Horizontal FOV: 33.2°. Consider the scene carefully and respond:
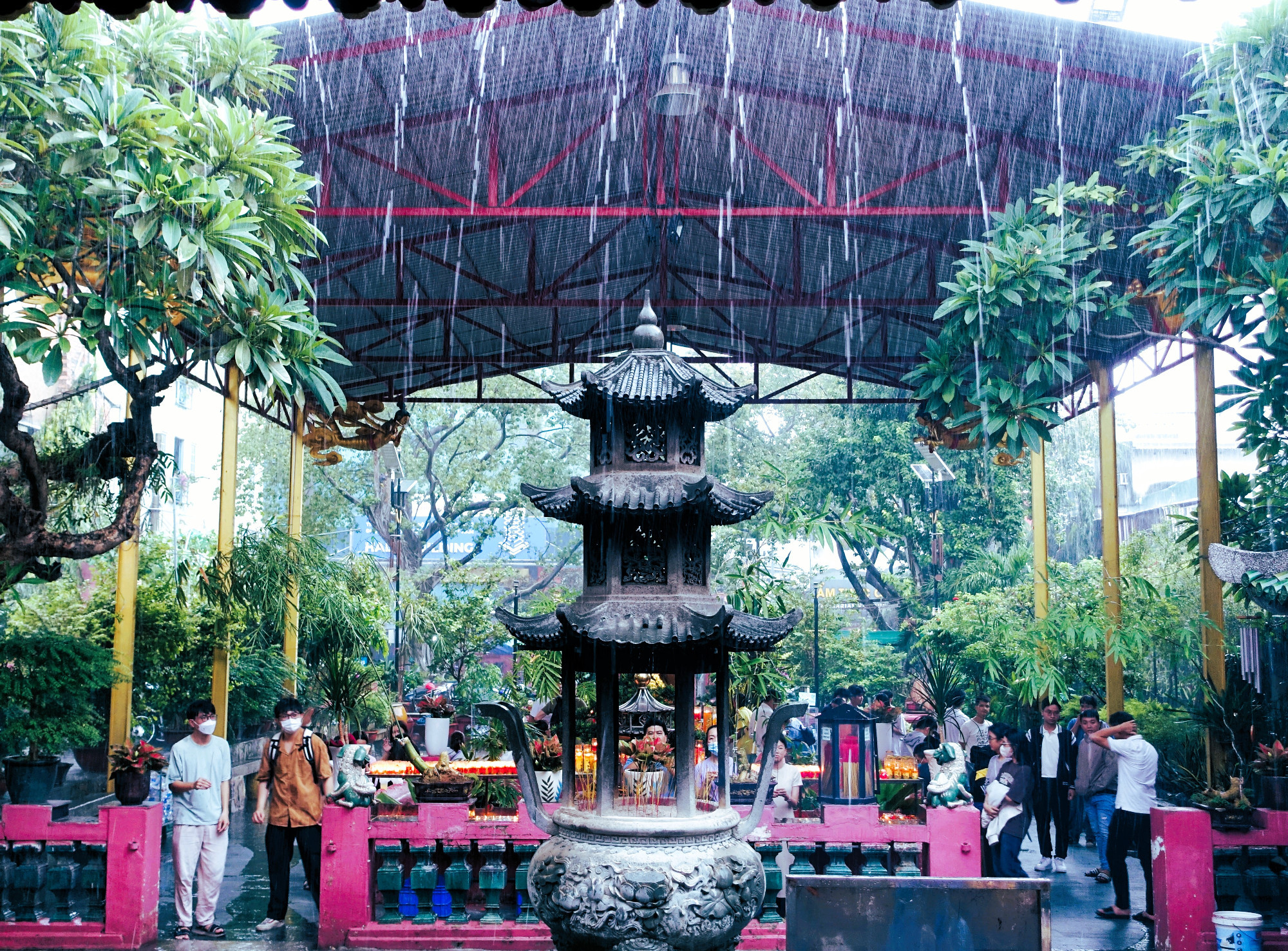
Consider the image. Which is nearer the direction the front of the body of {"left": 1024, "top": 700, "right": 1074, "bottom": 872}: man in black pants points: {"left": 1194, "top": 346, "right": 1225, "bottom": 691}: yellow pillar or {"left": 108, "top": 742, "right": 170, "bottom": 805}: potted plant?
the potted plant

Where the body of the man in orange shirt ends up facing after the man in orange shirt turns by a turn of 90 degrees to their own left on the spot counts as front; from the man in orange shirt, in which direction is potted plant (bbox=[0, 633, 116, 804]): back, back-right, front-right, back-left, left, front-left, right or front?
back-left

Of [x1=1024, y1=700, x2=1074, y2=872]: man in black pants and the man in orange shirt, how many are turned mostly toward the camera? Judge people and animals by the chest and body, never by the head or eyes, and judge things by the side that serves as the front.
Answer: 2

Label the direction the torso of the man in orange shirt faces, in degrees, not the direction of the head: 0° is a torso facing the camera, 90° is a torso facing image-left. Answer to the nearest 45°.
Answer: approximately 0°

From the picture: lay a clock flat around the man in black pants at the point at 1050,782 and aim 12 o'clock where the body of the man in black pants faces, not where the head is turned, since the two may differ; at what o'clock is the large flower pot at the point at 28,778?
The large flower pot is roughly at 2 o'clock from the man in black pants.

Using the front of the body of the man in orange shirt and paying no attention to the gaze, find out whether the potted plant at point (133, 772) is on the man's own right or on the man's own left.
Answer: on the man's own right
